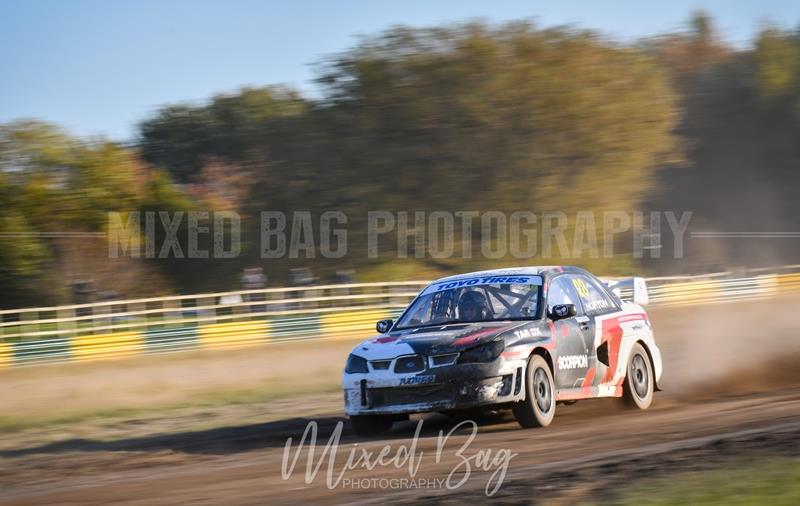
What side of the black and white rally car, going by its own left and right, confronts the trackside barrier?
right

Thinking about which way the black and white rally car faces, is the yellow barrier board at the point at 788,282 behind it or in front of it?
behind

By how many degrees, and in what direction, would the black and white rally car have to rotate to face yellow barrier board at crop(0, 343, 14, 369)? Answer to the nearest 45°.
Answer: approximately 90° to its right

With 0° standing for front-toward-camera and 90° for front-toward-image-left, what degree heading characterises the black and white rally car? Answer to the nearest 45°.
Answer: approximately 45°
